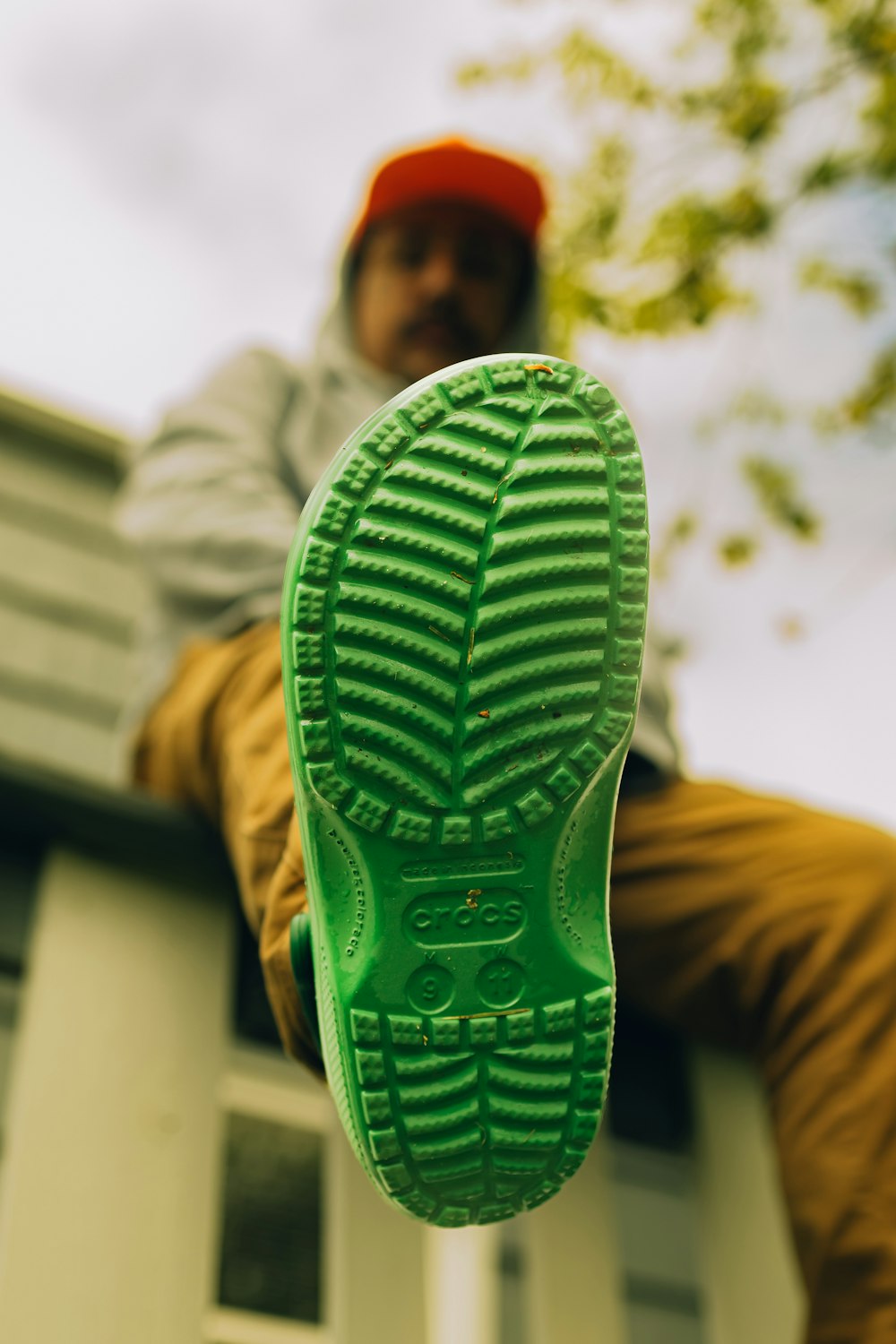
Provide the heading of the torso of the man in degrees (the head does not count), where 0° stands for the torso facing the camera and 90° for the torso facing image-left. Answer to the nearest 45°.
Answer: approximately 0°
